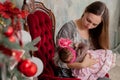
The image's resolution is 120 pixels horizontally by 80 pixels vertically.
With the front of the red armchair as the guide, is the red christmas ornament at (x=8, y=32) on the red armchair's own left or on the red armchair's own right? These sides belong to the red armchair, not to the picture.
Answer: on the red armchair's own right

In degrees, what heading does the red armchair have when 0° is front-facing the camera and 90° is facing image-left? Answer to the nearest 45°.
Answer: approximately 315°

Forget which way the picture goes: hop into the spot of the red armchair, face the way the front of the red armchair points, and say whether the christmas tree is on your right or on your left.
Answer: on your right
